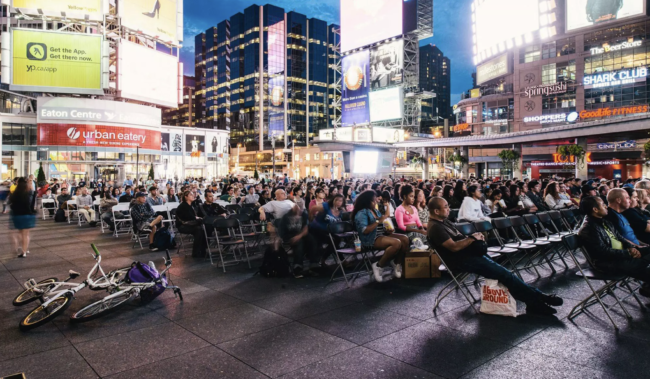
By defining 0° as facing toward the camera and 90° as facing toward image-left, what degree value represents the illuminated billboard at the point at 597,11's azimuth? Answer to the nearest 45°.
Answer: approximately 45°

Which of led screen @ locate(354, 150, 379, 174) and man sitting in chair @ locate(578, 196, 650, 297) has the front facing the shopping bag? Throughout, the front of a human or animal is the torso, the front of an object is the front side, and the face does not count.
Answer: the led screen

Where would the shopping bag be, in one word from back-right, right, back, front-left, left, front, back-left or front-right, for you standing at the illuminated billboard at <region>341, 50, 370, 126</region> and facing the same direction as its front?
front-left

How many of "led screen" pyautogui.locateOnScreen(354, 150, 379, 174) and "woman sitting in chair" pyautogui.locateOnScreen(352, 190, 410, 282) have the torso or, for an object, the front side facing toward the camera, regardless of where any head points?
1

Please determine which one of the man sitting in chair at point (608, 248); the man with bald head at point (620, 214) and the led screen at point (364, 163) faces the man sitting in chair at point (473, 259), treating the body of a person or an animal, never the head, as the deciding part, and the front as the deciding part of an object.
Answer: the led screen

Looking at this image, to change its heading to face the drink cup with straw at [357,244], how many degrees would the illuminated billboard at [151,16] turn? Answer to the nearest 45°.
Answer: approximately 45° to its right
